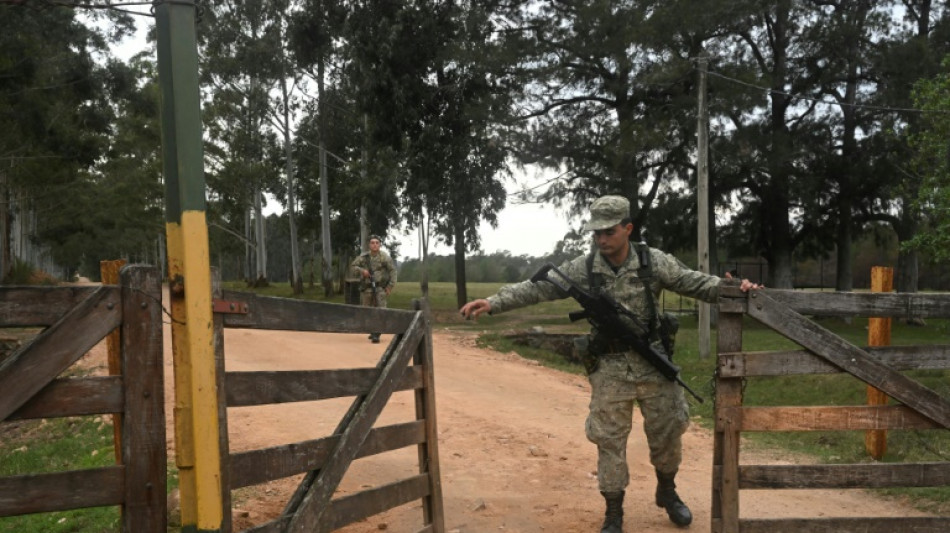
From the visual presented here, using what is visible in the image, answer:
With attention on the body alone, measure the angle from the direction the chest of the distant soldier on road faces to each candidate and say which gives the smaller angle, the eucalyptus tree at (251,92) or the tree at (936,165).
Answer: the tree

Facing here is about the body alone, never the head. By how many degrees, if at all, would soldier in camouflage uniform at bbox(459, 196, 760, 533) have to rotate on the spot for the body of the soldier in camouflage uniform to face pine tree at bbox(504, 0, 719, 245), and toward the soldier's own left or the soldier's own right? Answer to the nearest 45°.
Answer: approximately 180°

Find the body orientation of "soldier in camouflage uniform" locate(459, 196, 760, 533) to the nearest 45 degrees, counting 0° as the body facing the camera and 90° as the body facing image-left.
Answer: approximately 0°

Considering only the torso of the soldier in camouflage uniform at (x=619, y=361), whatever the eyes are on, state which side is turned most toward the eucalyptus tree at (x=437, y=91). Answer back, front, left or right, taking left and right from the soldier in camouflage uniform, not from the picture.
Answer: back

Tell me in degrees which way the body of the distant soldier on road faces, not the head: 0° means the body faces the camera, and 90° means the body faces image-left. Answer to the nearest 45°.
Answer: approximately 0°

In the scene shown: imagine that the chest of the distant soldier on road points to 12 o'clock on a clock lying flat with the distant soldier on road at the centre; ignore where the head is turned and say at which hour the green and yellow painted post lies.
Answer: The green and yellow painted post is roughly at 12 o'clock from the distant soldier on road.

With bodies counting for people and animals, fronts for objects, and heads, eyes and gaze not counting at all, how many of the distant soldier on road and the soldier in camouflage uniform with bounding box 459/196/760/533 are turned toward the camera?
2

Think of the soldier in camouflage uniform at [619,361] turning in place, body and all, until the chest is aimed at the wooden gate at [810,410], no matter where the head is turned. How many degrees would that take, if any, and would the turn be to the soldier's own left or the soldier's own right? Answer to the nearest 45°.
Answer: approximately 45° to the soldier's own left

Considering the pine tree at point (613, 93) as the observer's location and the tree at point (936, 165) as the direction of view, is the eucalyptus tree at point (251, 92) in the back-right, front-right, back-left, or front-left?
back-right
